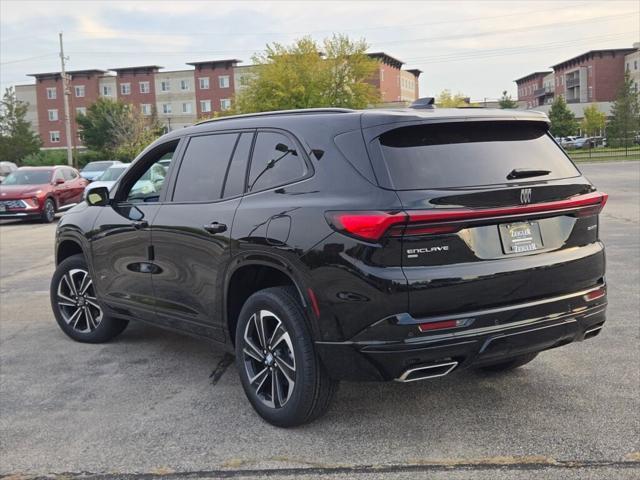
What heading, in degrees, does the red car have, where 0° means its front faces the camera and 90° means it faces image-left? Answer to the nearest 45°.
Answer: approximately 45°

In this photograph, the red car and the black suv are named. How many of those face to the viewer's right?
0

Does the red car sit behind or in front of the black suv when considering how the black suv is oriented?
in front

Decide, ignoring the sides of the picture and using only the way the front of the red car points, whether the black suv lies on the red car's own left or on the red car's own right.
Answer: on the red car's own left

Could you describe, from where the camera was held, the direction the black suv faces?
facing away from the viewer and to the left of the viewer

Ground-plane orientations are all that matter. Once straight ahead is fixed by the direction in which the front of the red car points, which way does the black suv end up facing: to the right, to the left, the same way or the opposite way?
to the right
